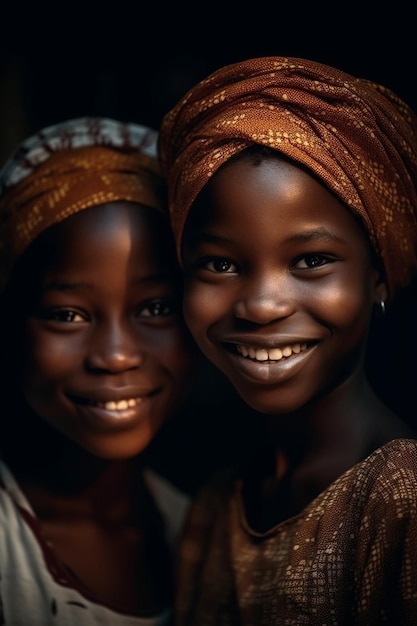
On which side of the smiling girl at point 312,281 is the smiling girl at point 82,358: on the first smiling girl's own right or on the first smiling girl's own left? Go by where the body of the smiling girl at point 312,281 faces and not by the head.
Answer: on the first smiling girl's own right

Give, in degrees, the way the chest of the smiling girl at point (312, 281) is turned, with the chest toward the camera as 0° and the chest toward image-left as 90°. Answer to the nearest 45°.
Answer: approximately 45°

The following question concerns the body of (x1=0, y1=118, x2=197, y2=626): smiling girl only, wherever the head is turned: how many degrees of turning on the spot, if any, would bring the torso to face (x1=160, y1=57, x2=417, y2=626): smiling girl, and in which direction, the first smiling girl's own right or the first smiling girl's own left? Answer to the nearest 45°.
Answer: approximately 45° to the first smiling girl's own left

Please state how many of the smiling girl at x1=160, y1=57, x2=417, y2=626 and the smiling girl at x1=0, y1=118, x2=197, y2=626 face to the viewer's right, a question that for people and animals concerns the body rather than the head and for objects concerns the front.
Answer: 0
